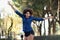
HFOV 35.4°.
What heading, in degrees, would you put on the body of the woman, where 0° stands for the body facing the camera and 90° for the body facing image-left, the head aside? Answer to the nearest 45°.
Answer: approximately 0°
